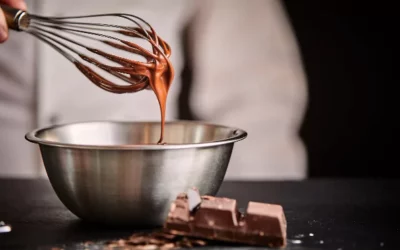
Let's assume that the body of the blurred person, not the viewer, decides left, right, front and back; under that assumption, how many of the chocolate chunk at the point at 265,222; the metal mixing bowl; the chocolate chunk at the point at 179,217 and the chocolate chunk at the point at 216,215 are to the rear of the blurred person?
0

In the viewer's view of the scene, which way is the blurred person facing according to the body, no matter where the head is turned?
toward the camera

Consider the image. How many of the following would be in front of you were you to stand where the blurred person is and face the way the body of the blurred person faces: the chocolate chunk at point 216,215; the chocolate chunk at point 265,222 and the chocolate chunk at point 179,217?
3

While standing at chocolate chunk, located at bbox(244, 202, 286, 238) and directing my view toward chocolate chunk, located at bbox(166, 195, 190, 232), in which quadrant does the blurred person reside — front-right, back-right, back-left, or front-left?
front-right

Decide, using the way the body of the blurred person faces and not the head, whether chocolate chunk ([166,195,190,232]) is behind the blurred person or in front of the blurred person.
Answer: in front

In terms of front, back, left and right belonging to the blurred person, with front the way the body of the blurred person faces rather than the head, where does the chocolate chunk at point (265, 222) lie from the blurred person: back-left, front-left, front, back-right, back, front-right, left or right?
front

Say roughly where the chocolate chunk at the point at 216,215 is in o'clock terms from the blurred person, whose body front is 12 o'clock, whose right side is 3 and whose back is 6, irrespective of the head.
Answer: The chocolate chunk is roughly at 12 o'clock from the blurred person.

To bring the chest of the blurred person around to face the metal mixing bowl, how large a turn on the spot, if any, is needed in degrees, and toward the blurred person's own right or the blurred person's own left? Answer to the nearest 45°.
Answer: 0° — they already face it

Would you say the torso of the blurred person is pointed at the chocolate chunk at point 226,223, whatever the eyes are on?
yes
